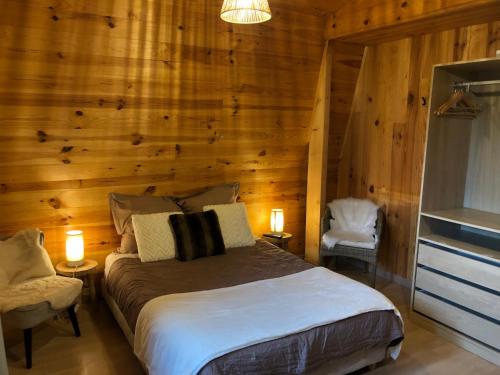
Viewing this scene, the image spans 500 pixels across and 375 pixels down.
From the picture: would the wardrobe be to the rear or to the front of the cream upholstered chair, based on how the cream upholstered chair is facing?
to the front

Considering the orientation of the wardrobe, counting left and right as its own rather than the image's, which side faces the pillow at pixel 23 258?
front

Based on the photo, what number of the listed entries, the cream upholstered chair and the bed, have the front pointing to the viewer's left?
0

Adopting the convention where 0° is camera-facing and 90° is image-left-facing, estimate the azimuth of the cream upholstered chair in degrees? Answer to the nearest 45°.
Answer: approximately 315°

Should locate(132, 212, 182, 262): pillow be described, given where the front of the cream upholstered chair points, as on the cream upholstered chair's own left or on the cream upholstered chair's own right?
on the cream upholstered chair's own left

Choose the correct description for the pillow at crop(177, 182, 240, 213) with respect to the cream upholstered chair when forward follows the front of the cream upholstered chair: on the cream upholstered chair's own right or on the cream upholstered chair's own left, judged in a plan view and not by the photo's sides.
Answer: on the cream upholstered chair's own left

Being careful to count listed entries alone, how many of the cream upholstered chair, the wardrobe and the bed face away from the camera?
0

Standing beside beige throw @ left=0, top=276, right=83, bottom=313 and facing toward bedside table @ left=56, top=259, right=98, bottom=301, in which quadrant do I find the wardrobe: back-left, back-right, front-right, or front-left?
front-right

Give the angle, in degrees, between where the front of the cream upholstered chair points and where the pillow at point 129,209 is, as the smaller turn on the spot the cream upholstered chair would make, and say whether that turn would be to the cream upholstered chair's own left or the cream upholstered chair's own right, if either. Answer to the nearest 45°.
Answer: approximately 90° to the cream upholstered chair's own left

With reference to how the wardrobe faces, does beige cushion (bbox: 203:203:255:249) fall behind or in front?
in front

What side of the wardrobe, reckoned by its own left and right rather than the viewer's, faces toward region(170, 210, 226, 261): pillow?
front

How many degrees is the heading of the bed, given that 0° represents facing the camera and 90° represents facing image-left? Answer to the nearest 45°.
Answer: approximately 315°

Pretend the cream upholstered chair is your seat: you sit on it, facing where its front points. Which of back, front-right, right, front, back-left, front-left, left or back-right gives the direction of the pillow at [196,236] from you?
front-left

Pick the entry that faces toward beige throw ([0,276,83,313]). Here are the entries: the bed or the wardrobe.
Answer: the wardrobe

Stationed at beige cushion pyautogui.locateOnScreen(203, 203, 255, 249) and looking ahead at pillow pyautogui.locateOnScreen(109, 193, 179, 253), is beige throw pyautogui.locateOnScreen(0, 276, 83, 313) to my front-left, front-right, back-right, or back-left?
front-left

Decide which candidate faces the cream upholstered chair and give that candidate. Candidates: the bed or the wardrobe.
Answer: the wardrobe
